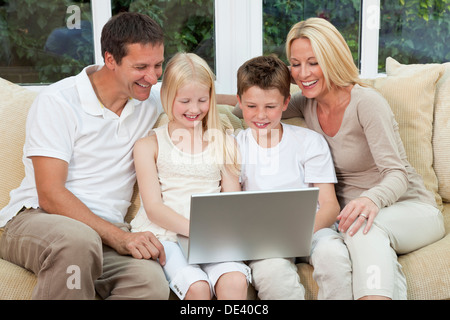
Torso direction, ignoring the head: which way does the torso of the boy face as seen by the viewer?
toward the camera

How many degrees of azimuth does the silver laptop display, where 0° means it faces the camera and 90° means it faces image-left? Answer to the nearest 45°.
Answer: approximately 180°

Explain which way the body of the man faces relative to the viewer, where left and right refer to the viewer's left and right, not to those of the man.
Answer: facing the viewer and to the right of the viewer

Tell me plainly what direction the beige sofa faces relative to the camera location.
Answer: facing the viewer

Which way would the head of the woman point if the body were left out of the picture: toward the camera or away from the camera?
toward the camera

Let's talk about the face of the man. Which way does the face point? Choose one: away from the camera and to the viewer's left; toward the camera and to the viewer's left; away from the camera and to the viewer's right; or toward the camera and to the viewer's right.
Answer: toward the camera and to the viewer's right

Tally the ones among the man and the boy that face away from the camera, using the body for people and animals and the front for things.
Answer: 0

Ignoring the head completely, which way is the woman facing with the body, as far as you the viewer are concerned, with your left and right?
facing the viewer and to the left of the viewer

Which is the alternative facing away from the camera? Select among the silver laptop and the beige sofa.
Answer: the silver laptop

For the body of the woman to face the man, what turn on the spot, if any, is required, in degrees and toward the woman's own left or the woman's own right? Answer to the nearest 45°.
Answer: approximately 45° to the woman's own right

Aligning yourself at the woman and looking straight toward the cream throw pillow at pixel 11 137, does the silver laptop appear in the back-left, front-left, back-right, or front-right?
front-left
